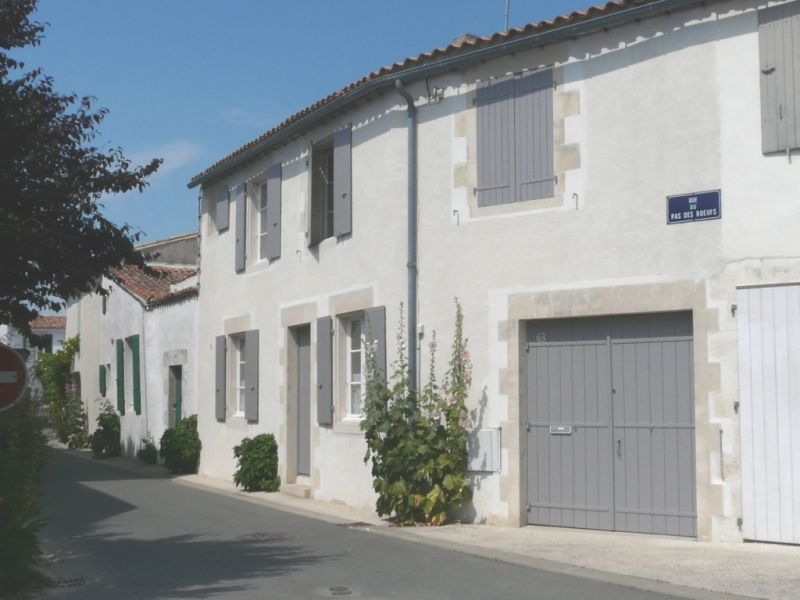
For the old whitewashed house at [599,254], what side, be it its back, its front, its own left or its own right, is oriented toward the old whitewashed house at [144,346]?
right

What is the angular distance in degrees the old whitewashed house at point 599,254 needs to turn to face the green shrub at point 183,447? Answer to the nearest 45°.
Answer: approximately 90° to its right

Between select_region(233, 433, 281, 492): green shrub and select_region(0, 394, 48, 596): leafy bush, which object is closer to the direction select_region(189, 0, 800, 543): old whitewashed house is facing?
the leafy bush

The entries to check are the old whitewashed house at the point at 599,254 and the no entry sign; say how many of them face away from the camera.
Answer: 0

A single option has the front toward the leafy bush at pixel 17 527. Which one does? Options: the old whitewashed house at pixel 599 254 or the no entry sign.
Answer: the old whitewashed house

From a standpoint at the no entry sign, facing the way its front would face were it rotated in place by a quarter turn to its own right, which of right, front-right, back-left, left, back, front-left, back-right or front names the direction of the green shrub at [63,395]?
right

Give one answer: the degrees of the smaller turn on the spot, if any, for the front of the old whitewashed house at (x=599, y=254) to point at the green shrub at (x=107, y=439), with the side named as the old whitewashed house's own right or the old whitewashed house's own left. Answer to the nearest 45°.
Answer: approximately 90° to the old whitewashed house's own right

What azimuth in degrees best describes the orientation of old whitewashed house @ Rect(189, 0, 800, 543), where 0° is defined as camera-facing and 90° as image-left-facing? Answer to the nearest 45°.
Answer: approximately 45°

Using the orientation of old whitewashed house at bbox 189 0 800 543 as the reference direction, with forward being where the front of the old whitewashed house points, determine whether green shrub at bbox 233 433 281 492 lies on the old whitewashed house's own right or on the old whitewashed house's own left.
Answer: on the old whitewashed house's own right

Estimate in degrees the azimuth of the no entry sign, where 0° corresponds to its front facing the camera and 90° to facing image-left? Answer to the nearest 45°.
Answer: approximately 0°

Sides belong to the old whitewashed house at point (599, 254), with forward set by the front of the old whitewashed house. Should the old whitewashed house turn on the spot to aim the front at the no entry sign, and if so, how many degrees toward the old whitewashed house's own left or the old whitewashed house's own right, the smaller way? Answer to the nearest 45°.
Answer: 0° — it already faces it

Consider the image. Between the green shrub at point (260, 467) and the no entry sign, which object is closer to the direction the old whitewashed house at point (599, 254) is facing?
the no entry sign

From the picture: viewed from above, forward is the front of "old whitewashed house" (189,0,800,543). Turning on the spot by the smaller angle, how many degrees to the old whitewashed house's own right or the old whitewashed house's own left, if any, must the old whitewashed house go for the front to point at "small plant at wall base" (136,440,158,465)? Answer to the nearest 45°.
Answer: approximately 90° to the old whitewashed house's own right
